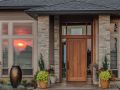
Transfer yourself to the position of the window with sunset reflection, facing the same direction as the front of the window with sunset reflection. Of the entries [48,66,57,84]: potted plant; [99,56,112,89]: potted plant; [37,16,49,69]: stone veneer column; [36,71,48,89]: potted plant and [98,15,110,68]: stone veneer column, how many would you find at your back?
0

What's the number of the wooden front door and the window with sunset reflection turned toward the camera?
2

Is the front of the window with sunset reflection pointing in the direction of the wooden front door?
no

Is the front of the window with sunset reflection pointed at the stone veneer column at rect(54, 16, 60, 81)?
no

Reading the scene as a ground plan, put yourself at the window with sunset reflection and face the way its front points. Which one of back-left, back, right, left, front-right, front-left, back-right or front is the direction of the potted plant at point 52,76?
front-left

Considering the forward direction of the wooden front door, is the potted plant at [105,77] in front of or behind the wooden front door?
in front

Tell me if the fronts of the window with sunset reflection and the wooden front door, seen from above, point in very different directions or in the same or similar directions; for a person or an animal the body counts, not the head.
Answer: same or similar directions

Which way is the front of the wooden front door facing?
toward the camera

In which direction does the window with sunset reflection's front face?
toward the camera

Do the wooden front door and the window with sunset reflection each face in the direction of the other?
no

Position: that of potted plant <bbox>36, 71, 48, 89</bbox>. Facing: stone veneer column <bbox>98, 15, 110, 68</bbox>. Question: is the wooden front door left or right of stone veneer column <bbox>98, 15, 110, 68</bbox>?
left
